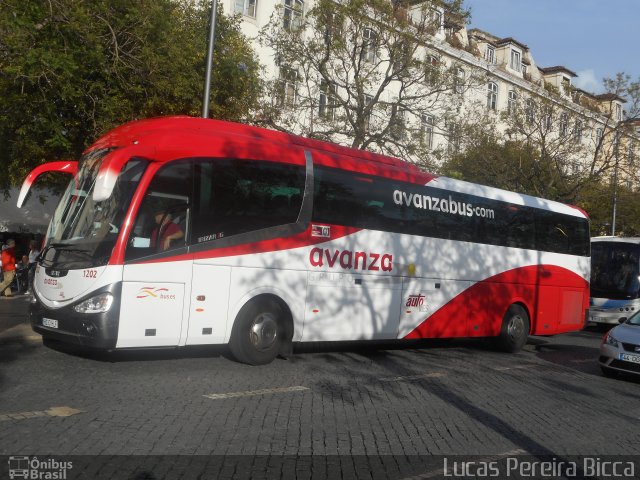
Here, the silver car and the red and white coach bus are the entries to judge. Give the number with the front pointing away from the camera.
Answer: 0

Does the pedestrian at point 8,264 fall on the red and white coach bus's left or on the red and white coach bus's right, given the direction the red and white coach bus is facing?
on its right

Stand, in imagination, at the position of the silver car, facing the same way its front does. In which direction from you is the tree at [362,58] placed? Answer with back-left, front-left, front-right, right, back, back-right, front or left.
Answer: right

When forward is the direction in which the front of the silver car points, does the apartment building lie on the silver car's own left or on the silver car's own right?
on the silver car's own right

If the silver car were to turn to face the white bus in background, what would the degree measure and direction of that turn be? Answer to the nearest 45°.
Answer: approximately 135° to its right

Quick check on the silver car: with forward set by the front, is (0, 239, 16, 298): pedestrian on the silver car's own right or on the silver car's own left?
on the silver car's own right

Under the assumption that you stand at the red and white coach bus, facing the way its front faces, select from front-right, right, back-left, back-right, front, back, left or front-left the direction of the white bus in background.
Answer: back

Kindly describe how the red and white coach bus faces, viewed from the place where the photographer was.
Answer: facing the viewer and to the left of the viewer

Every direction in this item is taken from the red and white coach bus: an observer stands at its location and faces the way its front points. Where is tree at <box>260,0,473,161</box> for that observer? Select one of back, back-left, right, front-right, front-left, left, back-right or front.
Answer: back-right

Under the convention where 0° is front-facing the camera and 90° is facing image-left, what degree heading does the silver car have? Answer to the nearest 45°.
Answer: approximately 45°
